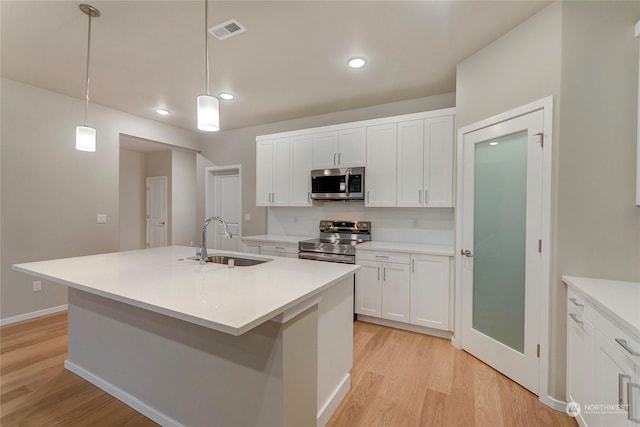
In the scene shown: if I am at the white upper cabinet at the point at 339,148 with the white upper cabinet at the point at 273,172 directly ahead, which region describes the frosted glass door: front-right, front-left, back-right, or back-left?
back-left

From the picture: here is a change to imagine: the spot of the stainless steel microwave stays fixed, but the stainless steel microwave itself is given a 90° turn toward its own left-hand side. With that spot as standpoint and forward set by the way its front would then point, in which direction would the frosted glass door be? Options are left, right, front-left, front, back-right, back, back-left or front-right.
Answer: front-right

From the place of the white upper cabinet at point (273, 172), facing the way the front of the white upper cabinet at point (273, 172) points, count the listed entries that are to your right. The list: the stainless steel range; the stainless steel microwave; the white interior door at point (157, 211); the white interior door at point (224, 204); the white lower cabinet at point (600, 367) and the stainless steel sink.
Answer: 2

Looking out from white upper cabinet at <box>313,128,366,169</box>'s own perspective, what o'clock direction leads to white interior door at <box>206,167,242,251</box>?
The white interior door is roughly at 4 o'clock from the white upper cabinet.

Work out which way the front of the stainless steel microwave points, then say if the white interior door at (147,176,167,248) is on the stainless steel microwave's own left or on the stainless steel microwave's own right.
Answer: on the stainless steel microwave's own right

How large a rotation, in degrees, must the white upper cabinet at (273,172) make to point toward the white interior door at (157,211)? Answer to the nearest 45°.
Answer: approximately 90° to its right

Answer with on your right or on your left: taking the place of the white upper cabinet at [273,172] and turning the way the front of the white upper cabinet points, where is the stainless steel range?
on your left

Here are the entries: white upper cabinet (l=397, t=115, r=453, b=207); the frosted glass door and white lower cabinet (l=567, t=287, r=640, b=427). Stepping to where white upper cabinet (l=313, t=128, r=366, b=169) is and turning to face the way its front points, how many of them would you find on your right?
0

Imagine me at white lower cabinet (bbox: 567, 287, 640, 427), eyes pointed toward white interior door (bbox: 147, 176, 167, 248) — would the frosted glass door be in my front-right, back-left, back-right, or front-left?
front-right

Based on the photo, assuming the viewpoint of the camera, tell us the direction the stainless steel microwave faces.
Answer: facing the viewer

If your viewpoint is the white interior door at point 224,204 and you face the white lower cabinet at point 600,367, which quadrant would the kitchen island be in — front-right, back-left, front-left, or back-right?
front-right

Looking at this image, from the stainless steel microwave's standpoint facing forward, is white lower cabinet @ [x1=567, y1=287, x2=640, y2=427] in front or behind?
in front

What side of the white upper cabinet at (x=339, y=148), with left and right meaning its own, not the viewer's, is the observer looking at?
front

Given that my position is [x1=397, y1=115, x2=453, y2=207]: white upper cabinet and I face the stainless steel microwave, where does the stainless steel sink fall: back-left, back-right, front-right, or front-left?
front-left

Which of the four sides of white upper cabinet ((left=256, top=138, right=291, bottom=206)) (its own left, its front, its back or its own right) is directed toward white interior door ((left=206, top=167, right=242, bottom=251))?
right

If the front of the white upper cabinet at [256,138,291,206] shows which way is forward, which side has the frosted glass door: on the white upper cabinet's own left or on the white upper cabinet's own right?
on the white upper cabinet's own left

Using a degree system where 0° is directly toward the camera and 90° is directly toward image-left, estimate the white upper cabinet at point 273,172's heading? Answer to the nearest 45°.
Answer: approximately 45°
